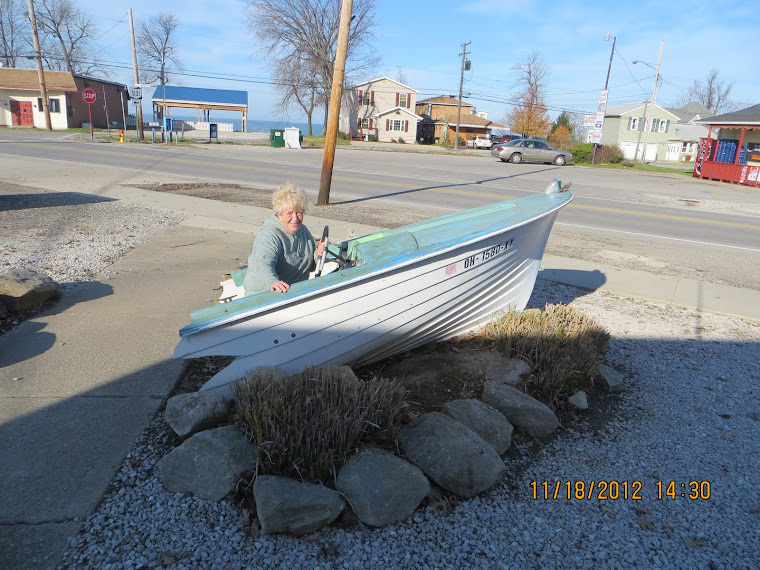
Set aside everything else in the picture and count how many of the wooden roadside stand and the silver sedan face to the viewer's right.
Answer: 1

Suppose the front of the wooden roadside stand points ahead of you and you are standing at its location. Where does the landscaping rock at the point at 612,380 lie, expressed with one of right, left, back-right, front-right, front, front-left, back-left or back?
front-left

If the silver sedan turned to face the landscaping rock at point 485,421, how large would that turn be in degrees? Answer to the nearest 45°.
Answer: approximately 90° to its right

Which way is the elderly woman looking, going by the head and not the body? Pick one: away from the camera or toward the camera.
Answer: toward the camera

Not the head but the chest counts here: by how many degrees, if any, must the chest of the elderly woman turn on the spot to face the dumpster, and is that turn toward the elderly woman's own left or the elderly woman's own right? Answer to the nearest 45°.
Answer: approximately 135° to the elderly woman's own left

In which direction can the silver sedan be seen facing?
to the viewer's right

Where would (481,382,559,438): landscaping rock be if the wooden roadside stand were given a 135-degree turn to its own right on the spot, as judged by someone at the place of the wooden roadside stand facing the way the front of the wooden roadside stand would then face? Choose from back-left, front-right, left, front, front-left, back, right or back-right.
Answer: back

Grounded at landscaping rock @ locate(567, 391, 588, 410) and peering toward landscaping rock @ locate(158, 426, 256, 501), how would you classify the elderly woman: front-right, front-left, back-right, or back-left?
front-right

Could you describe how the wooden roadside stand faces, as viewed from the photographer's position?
facing the viewer and to the left of the viewer

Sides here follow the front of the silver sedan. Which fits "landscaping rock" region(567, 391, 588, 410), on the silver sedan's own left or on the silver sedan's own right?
on the silver sedan's own right

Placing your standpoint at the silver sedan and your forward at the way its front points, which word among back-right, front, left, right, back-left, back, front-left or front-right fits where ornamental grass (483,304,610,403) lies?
right

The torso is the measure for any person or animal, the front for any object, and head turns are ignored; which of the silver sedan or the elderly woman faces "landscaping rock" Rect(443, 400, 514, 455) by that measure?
the elderly woman

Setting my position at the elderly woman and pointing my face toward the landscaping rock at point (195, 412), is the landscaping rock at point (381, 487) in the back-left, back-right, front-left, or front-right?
front-left

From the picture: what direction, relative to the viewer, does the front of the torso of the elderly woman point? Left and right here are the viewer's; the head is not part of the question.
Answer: facing the viewer and to the right of the viewer

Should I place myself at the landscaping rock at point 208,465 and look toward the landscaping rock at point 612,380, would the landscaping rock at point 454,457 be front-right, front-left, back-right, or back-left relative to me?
front-right
